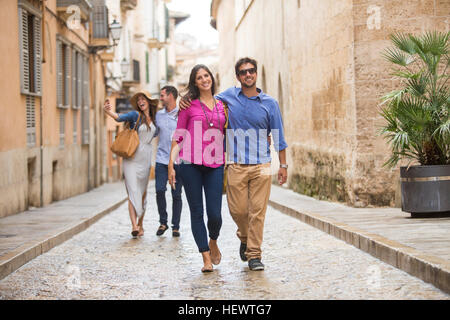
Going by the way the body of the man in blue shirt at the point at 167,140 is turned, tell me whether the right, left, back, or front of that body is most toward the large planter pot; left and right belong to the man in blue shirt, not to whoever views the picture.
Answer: left

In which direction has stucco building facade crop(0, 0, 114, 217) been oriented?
to the viewer's right

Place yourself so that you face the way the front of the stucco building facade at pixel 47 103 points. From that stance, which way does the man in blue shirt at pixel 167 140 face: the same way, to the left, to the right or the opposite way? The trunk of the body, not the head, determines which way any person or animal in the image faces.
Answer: to the right

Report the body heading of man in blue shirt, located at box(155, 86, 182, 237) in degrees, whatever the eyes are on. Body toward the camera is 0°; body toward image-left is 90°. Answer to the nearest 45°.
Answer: approximately 0°

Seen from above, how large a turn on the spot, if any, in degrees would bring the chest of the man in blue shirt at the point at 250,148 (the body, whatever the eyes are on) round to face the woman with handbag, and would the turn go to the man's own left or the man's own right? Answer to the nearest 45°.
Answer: approximately 135° to the man's own right

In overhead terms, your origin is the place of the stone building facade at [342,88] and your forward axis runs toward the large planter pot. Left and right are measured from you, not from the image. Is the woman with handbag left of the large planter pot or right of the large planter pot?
right

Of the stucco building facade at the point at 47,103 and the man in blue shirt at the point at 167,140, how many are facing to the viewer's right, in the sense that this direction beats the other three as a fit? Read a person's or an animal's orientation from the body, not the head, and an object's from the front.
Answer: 1

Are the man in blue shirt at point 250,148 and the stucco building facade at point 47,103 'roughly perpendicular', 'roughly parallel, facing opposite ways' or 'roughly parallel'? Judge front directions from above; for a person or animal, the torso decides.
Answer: roughly perpendicular

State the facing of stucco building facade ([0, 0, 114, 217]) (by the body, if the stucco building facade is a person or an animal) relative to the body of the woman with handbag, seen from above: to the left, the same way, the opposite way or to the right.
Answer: to the left

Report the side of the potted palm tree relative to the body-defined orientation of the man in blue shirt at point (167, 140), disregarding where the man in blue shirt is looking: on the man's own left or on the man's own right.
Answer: on the man's own left

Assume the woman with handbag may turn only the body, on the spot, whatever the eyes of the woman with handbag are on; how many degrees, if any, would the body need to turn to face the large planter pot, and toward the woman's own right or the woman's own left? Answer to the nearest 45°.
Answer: approximately 90° to the woman's own left
